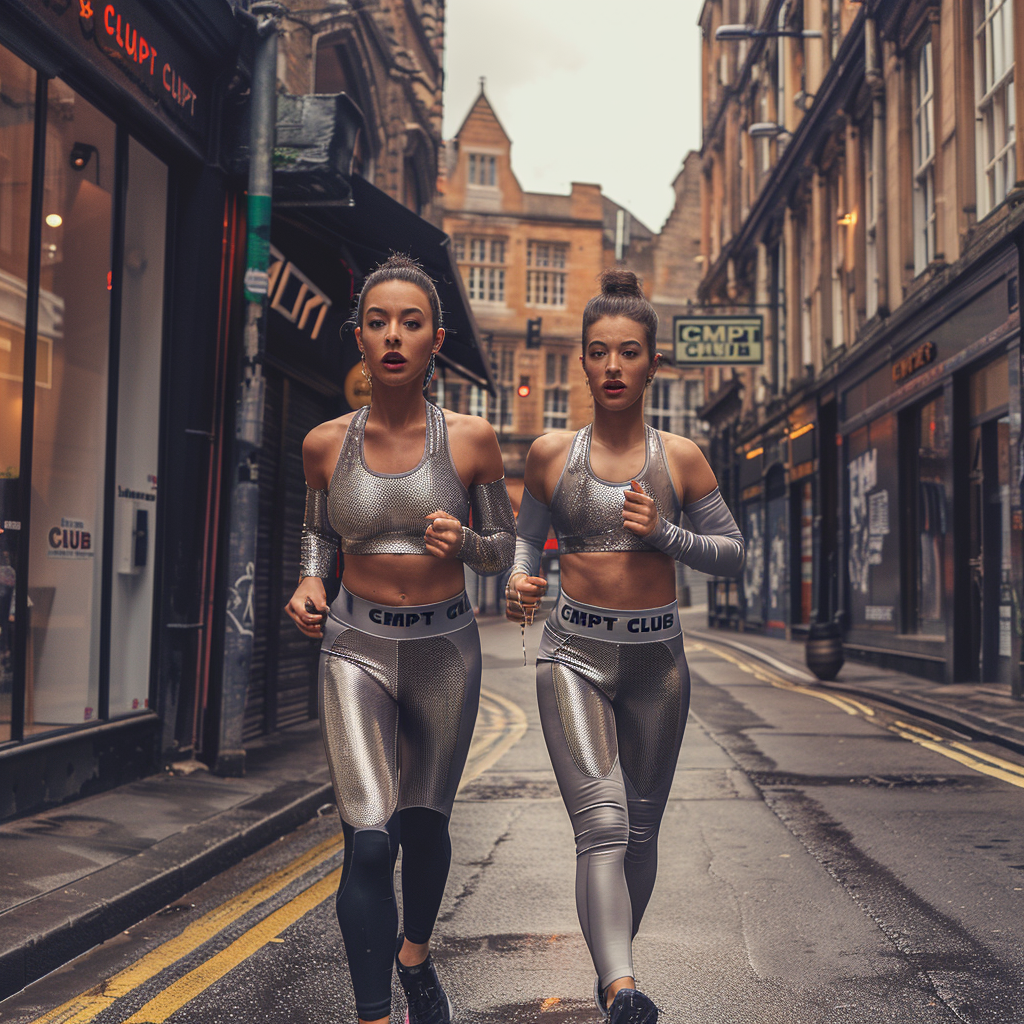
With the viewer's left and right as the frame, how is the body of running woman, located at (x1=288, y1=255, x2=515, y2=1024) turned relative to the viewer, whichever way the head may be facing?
facing the viewer

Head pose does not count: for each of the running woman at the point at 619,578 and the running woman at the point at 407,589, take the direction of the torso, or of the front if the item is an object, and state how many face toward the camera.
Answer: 2

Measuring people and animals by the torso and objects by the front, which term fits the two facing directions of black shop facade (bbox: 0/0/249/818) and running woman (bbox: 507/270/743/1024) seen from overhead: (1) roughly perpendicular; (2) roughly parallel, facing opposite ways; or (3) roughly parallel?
roughly perpendicular

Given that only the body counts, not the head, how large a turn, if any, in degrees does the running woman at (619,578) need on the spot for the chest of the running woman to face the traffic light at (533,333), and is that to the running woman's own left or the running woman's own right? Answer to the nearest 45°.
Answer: approximately 180°

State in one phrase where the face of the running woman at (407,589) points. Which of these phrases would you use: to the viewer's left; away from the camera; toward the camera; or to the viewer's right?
toward the camera

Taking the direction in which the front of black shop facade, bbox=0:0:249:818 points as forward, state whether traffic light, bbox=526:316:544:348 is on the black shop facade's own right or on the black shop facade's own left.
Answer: on the black shop facade's own left

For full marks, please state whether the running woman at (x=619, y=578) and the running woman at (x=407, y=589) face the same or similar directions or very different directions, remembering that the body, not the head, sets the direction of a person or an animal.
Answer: same or similar directions

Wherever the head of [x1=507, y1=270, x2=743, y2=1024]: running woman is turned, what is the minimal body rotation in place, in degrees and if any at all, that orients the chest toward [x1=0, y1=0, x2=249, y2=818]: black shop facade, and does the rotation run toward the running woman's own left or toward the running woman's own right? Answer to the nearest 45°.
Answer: approximately 135° to the running woman's own right

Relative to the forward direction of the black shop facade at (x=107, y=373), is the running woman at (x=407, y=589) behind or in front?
in front

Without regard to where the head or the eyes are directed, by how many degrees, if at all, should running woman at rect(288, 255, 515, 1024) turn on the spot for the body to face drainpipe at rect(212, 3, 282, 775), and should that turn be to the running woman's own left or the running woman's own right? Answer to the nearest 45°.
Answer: approximately 180°

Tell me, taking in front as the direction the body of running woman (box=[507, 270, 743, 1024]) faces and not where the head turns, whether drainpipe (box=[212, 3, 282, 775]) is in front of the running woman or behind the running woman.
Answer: behind

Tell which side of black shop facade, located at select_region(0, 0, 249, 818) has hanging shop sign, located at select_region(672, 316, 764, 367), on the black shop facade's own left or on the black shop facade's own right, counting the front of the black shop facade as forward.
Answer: on the black shop facade's own left
